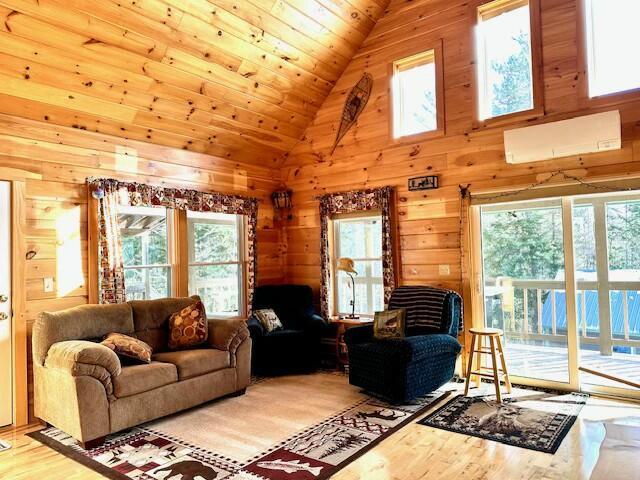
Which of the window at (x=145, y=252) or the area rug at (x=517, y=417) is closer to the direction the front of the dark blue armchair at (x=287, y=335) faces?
the area rug

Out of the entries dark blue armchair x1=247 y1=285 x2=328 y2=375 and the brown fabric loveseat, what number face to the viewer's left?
0

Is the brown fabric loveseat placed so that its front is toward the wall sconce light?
no

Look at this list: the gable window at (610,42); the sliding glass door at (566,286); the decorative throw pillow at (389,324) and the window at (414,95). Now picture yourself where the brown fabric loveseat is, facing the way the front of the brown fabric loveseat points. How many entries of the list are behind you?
0

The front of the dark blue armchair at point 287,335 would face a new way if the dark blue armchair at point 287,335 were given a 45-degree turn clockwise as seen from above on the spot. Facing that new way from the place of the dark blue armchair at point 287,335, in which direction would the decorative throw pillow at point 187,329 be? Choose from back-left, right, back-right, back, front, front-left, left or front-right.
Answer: front

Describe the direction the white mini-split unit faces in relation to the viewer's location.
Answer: facing the viewer and to the left of the viewer

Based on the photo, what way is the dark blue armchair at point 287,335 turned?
toward the camera

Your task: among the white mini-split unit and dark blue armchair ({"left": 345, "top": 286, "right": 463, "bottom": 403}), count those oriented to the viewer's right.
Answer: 0

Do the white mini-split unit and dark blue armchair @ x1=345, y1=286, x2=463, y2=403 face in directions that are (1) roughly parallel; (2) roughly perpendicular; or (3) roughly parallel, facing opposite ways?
roughly parallel

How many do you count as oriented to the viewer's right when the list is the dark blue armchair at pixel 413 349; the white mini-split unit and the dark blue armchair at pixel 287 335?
0

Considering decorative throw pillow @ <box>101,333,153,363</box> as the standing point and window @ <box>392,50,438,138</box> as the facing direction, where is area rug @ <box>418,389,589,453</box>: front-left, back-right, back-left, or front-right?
front-right

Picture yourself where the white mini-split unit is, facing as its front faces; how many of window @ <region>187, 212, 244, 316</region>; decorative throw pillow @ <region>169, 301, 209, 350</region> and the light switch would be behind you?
0

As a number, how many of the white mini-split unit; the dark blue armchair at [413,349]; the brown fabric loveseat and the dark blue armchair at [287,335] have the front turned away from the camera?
0

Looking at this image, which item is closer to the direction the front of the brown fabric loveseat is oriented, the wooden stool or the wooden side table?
the wooden stool

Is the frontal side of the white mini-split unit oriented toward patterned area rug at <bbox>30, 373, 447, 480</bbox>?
yes

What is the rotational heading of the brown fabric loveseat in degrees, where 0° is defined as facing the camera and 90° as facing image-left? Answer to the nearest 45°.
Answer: approximately 315°

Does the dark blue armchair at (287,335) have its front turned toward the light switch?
no

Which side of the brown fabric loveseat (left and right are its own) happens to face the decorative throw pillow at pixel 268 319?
left
